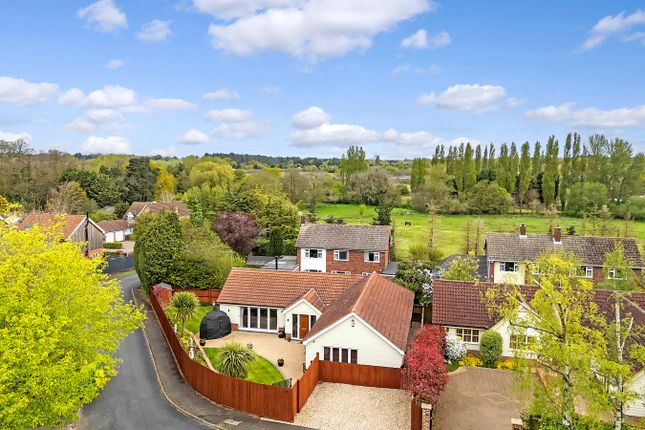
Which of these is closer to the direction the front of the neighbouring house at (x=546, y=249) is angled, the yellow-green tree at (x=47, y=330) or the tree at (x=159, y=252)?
the yellow-green tree

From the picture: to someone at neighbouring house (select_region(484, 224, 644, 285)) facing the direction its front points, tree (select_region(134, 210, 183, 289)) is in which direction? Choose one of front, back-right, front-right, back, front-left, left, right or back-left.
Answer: front-right

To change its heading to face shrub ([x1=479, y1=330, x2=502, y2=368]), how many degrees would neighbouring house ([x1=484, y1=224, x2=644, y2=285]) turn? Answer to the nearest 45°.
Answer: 0° — it already faces it

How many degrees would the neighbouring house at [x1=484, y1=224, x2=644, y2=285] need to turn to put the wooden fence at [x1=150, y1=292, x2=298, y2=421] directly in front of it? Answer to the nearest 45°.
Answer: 0° — it already faces it

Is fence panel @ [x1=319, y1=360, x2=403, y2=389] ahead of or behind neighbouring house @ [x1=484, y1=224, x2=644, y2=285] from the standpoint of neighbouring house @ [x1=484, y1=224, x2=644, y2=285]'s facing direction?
ahead

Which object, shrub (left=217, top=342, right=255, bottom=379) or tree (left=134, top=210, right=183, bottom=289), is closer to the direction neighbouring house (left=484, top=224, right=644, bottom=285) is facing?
the shrub

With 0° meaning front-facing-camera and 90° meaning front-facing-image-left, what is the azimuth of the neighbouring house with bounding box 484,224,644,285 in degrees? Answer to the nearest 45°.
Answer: approximately 0°
